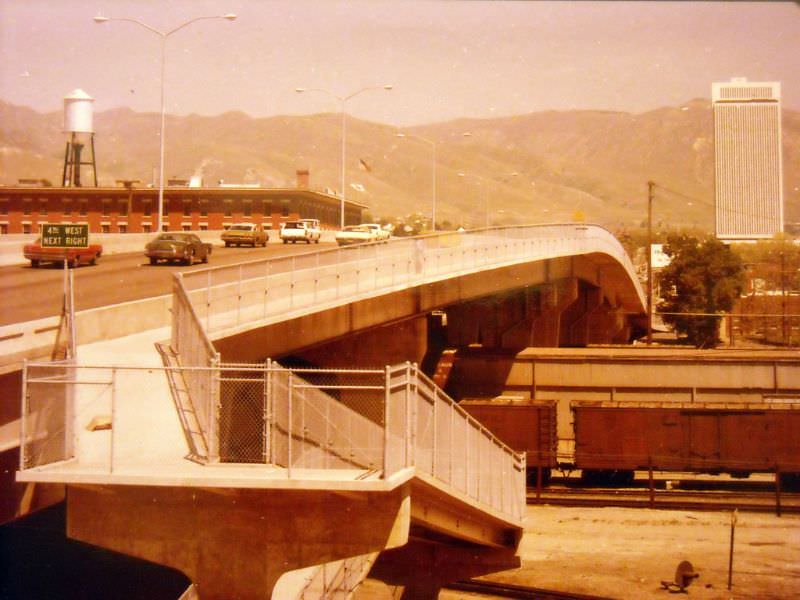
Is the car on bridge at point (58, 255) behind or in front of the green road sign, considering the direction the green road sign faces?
behind

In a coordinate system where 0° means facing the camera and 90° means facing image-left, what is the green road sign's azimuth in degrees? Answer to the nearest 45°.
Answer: approximately 0°

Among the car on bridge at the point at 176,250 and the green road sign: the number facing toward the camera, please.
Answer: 1

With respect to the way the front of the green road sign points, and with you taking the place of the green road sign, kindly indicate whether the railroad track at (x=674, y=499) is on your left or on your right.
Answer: on your left
